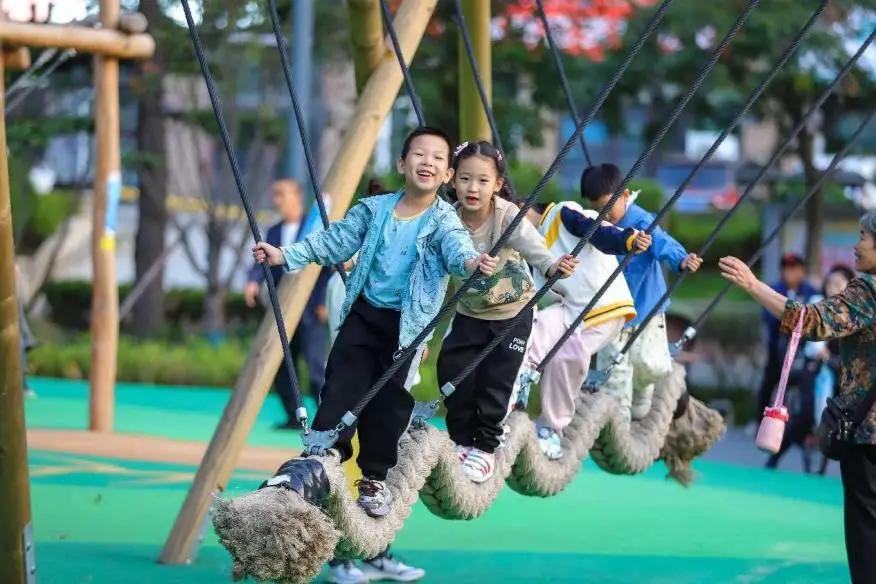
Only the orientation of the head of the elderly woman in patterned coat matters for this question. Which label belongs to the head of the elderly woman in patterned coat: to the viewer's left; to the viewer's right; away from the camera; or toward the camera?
to the viewer's left

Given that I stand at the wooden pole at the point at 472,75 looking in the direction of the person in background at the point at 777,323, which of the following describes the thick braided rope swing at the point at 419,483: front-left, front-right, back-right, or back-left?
back-right

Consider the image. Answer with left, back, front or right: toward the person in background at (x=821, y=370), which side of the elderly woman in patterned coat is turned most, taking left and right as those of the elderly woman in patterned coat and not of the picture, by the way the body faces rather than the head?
right

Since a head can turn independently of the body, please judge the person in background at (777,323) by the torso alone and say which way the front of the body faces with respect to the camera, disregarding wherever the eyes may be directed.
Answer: toward the camera

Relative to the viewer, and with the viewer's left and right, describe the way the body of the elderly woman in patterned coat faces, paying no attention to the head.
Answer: facing to the left of the viewer

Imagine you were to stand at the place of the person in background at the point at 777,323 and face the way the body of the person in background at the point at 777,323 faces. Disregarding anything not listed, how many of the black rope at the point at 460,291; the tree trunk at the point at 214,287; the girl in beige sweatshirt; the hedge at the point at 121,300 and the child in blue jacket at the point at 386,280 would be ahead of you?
3

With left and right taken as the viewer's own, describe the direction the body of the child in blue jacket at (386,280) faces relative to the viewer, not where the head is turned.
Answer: facing the viewer

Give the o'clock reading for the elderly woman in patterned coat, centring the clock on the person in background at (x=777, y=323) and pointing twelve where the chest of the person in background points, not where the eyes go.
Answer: The elderly woman in patterned coat is roughly at 12 o'clock from the person in background.

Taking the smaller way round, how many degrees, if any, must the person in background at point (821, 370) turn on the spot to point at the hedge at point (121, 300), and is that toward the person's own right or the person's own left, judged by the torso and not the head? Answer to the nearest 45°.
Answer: approximately 90° to the person's own right

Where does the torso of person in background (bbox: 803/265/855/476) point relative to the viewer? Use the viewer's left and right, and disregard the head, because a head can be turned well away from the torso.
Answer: facing the viewer and to the left of the viewer

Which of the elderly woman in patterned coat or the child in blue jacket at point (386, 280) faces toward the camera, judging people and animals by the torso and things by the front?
the child in blue jacket

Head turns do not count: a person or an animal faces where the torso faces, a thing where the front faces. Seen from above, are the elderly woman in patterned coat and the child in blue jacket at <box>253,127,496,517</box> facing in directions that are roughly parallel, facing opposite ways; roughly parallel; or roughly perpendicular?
roughly perpendicular

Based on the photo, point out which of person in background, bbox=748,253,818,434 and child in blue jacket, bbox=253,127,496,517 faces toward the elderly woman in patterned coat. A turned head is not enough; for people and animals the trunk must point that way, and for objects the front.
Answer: the person in background

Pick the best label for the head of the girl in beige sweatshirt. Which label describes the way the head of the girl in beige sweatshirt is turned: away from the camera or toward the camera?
toward the camera
